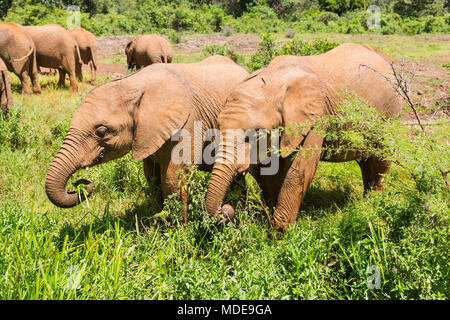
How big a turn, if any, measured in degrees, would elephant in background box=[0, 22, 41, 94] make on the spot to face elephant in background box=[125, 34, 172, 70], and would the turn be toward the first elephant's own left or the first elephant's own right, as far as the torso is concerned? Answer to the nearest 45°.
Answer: approximately 135° to the first elephant's own right

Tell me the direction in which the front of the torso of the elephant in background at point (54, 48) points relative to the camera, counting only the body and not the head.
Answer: to the viewer's left

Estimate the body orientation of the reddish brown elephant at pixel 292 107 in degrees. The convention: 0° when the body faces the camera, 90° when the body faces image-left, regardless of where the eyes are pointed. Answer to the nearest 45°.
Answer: approximately 45°

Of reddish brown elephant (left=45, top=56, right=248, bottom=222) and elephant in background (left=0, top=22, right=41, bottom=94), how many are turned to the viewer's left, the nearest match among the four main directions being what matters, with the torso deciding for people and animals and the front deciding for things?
2

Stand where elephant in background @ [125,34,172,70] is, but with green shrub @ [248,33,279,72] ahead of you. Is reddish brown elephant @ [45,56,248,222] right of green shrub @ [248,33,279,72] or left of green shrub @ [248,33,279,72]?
right

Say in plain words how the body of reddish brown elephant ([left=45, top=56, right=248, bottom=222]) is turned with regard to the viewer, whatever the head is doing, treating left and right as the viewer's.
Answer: facing to the left of the viewer

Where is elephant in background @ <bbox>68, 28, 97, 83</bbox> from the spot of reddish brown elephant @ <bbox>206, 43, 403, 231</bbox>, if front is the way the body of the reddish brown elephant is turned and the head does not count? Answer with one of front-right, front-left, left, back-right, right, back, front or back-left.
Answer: right

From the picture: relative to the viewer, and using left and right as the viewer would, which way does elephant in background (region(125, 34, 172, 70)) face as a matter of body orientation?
facing away from the viewer and to the left of the viewer

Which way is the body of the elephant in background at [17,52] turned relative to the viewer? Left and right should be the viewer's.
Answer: facing to the left of the viewer

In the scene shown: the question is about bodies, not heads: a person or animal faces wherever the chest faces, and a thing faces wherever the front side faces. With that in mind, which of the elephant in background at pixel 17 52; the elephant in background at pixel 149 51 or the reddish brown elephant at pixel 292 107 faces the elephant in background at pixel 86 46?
the elephant in background at pixel 149 51

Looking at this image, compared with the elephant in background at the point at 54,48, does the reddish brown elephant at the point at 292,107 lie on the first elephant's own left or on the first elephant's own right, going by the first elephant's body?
on the first elephant's own left
